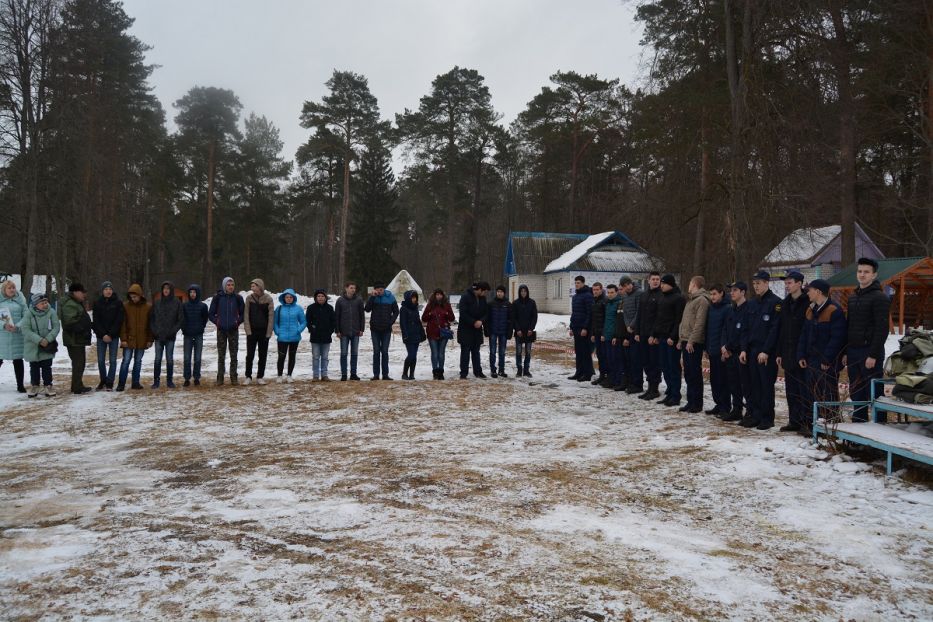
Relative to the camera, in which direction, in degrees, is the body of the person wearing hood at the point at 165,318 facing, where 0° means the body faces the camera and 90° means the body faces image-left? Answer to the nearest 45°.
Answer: approximately 0°

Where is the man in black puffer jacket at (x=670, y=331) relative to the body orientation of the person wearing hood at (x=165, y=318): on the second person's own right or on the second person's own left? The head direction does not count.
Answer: on the second person's own left

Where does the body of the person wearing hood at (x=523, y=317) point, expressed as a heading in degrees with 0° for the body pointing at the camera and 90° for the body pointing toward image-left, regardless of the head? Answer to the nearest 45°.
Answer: approximately 0°

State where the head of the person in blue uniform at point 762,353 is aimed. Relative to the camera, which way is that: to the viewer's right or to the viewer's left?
to the viewer's left

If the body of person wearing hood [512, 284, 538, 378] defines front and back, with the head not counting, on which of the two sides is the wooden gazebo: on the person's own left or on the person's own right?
on the person's own left

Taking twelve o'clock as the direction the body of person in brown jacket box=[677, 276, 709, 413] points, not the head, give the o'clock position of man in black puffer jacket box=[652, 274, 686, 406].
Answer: The man in black puffer jacket is roughly at 2 o'clock from the person in brown jacket.

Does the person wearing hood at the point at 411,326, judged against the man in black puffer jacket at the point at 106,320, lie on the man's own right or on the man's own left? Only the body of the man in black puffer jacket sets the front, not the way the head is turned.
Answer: on the man's own left

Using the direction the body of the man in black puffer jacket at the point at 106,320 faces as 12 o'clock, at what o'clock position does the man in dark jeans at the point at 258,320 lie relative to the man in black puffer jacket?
The man in dark jeans is roughly at 9 o'clock from the man in black puffer jacket.
